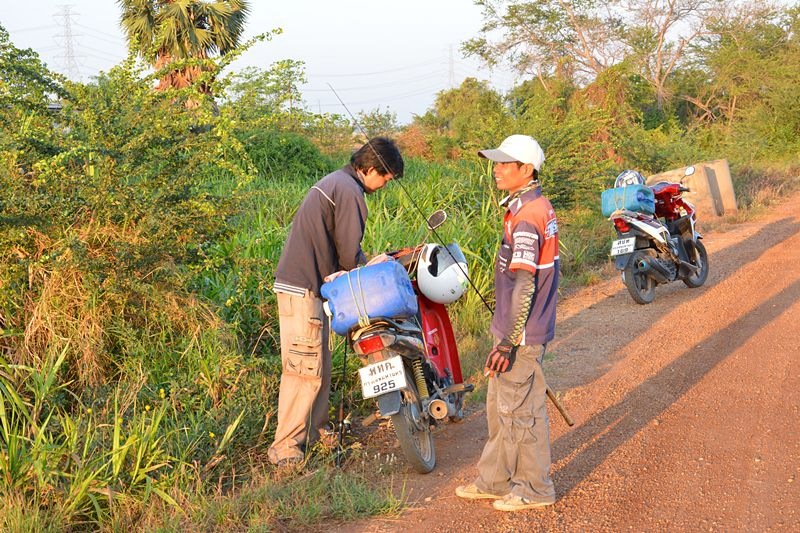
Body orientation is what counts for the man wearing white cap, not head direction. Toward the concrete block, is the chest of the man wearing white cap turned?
no

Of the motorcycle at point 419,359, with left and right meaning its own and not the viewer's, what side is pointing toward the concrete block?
front

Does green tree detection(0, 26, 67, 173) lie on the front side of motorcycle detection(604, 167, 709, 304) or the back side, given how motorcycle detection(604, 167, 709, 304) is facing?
on the back side

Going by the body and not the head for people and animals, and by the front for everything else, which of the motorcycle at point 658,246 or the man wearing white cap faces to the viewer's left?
the man wearing white cap

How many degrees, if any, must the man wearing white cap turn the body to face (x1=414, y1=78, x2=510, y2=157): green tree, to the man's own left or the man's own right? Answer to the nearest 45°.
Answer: approximately 90° to the man's own right

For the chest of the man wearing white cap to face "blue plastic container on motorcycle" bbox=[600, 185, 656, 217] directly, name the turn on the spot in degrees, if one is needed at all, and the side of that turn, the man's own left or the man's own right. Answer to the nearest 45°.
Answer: approximately 90° to the man's own right

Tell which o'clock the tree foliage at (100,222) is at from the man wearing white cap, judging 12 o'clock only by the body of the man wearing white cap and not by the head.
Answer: The tree foliage is roughly at 1 o'clock from the man wearing white cap.

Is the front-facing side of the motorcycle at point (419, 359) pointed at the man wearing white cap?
no

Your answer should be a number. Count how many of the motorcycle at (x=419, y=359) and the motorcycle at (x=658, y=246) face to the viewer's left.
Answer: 0

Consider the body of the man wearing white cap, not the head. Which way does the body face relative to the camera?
to the viewer's left

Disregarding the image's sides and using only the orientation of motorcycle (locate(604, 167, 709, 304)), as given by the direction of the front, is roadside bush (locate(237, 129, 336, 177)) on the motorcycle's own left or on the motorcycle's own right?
on the motorcycle's own left

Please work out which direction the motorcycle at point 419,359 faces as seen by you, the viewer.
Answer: facing away from the viewer and to the right of the viewer

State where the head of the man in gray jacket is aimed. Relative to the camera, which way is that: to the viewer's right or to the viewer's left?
to the viewer's right

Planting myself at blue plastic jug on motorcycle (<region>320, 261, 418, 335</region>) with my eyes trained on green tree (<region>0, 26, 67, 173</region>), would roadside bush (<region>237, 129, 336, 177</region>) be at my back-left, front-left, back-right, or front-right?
front-right

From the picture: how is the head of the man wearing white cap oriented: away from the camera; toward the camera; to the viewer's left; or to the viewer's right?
to the viewer's left

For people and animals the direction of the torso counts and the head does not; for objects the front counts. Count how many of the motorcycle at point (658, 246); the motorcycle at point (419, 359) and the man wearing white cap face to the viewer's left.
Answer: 1

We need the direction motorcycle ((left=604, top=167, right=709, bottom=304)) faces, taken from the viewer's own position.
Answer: facing away from the viewer and to the right of the viewer
